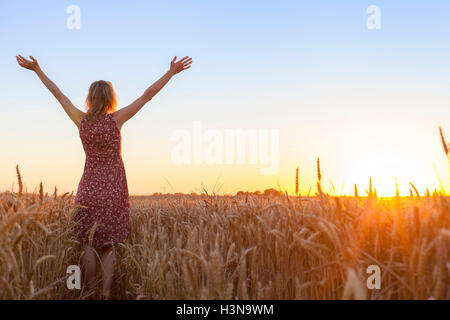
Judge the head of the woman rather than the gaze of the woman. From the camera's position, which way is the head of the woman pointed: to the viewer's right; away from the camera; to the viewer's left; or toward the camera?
away from the camera

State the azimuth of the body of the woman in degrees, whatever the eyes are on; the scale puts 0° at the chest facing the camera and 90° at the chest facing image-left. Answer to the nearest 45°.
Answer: approximately 180°
